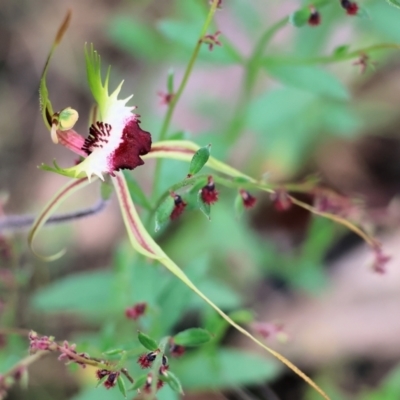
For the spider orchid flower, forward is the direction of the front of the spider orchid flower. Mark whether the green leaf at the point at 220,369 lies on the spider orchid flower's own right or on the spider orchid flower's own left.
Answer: on the spider orchid flower's own left

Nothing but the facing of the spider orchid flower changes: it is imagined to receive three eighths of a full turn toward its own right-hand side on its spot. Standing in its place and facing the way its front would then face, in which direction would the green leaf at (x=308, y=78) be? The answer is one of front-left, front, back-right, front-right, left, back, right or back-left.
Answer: back-right

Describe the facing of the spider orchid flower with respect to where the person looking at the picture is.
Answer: facing the viewer and to the right of the viewer
